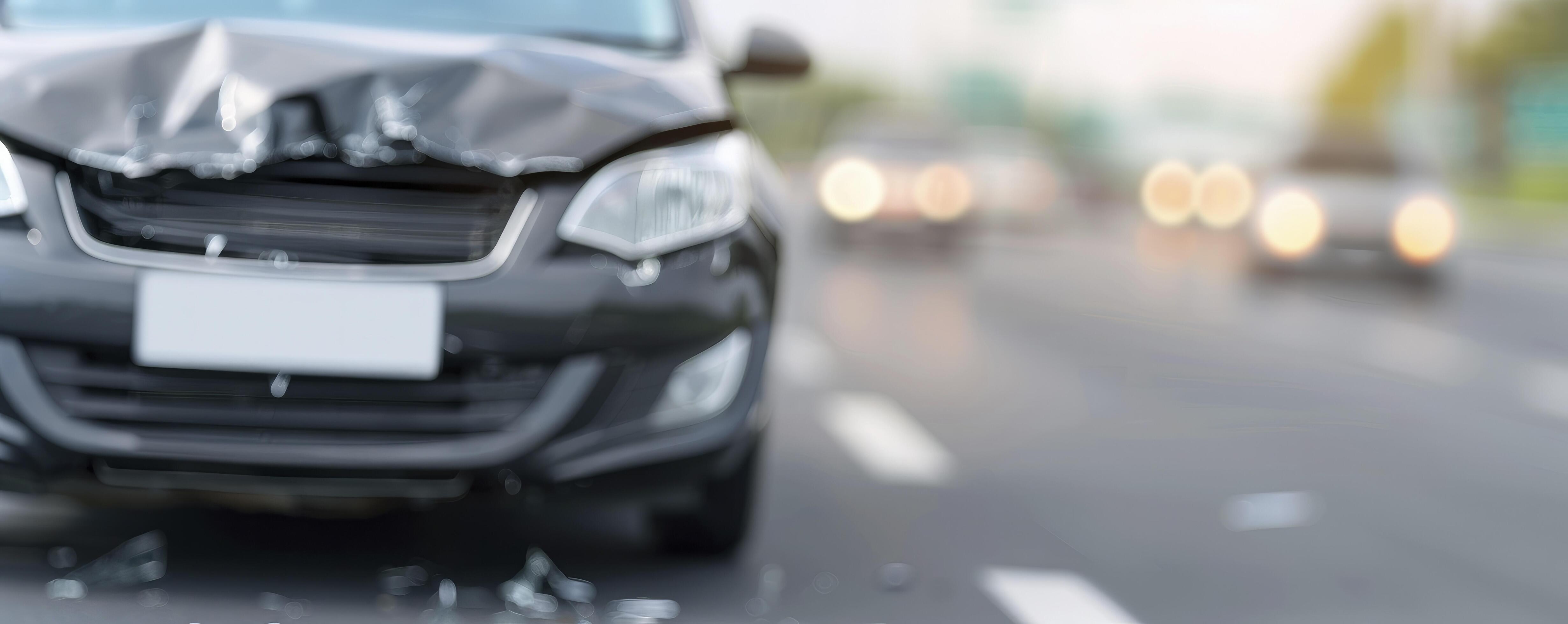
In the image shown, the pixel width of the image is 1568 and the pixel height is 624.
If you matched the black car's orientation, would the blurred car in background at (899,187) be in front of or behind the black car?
behind

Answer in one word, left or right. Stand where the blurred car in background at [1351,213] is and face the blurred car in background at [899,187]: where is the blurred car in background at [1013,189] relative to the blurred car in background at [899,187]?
right

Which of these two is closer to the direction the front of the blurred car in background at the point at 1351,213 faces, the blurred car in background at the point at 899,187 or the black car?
the black car

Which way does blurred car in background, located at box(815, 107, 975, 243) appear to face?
toward the camera

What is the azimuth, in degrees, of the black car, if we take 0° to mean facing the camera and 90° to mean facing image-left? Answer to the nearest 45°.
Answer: approximately 0°

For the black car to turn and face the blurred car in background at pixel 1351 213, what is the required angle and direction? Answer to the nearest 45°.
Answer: approximately 135° to its left

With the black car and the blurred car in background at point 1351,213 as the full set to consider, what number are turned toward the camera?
2

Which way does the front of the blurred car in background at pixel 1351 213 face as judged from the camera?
facing the viewer

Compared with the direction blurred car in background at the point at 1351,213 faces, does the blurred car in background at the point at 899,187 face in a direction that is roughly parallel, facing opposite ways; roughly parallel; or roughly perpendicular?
roughly parallel

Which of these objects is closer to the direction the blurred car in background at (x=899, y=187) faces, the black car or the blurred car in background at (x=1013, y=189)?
the black car
